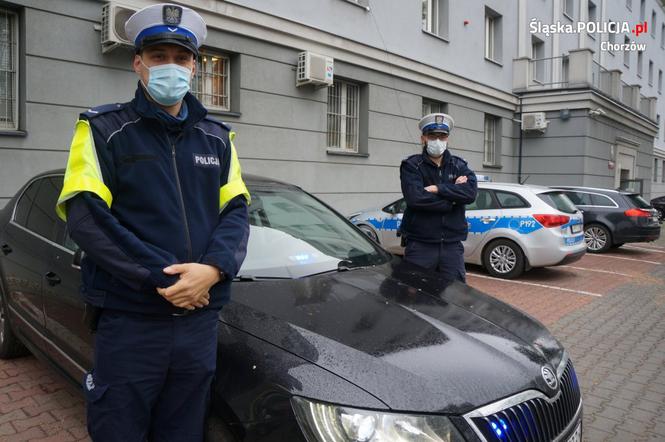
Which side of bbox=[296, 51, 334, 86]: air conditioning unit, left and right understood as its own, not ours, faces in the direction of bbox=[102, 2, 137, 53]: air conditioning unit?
right

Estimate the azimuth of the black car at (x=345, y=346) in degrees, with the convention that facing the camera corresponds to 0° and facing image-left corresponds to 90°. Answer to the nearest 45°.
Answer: approximately 315°

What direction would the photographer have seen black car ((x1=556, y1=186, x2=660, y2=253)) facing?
facing away from the viewer and to the left of the viewer

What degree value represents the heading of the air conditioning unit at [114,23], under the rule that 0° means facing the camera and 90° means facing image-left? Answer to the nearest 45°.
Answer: approximately 315°

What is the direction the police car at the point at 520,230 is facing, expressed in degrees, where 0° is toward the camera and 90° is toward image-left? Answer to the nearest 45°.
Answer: approximately 135°

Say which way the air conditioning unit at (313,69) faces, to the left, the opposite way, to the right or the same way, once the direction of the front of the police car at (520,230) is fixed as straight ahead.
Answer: the opposite way

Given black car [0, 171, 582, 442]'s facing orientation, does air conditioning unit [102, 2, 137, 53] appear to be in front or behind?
behind

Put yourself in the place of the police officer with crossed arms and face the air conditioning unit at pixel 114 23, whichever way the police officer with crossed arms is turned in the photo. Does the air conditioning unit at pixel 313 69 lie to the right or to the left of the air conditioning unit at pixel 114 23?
right

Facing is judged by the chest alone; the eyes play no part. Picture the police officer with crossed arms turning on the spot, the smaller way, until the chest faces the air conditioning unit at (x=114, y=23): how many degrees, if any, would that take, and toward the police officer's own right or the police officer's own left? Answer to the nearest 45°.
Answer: approximately 135° to the police officer's own right

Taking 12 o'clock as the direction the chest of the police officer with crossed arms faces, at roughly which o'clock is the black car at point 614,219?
The black car is roughly at 7 o'clock from the police officer with crossed arms.
